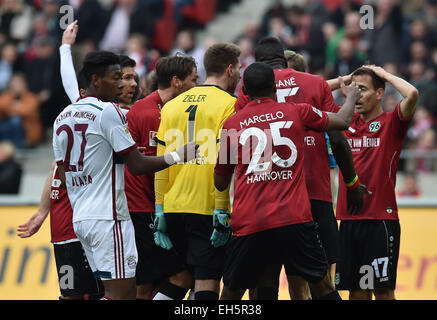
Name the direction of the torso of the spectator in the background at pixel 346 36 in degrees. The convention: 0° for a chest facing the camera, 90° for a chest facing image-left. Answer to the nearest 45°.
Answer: approximately 0°

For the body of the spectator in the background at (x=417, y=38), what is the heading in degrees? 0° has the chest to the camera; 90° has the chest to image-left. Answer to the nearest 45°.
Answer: approximately 0°

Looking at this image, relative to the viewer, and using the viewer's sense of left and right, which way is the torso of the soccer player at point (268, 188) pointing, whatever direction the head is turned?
facing away from the viewer

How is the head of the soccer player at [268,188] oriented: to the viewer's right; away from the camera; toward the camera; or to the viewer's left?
away from the camera

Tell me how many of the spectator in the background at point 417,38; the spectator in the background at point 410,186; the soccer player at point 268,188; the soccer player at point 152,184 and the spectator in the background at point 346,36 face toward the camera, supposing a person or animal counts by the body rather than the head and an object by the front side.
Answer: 3

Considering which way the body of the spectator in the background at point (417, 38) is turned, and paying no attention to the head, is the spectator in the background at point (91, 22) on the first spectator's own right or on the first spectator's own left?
on the first spectator's own right

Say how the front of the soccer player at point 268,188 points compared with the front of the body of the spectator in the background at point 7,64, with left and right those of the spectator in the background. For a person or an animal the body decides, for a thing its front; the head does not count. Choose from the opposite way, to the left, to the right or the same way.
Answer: the opposite way

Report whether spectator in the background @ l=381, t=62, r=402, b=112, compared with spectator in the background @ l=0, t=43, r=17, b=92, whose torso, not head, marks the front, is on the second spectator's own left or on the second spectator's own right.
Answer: on the second spectator's own left

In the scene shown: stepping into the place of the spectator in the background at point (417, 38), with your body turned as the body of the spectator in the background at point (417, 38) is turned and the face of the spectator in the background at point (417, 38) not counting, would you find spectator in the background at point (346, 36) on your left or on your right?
on your right

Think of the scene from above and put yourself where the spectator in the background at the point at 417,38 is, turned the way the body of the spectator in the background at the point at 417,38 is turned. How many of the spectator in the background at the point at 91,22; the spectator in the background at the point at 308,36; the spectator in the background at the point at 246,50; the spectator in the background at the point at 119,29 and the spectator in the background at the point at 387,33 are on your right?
5

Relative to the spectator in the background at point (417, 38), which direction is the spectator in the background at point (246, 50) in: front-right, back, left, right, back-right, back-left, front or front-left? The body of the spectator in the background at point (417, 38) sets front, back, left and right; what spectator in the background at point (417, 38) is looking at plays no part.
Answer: right
